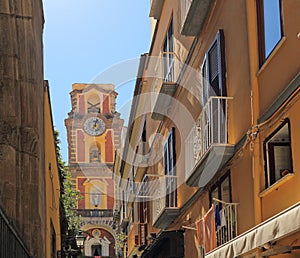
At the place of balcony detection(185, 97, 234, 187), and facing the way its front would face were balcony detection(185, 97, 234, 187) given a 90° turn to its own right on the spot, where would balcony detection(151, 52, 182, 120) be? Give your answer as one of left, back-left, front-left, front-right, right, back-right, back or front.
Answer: front

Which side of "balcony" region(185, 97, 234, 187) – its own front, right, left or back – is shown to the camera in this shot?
left

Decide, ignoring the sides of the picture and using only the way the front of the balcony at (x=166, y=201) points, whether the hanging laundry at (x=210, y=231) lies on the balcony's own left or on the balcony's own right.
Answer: on the balcony's own left

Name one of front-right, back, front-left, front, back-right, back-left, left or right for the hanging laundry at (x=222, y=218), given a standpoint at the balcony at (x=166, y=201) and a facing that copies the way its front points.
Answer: left

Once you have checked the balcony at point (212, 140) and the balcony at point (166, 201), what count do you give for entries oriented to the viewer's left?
2

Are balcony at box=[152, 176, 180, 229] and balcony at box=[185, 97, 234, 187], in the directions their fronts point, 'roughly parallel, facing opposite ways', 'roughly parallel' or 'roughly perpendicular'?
roughly parallel

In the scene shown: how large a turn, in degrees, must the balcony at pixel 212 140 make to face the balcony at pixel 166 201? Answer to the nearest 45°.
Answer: approximately 90° to its right

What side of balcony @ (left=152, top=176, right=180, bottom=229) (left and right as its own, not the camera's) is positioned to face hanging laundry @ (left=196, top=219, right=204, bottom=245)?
left

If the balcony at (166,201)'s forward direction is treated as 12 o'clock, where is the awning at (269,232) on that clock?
The awning is roughly at 9 o'clock from the balcony.

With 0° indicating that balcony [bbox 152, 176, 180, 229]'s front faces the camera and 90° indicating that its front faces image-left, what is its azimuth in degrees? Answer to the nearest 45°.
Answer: approximately 90°
